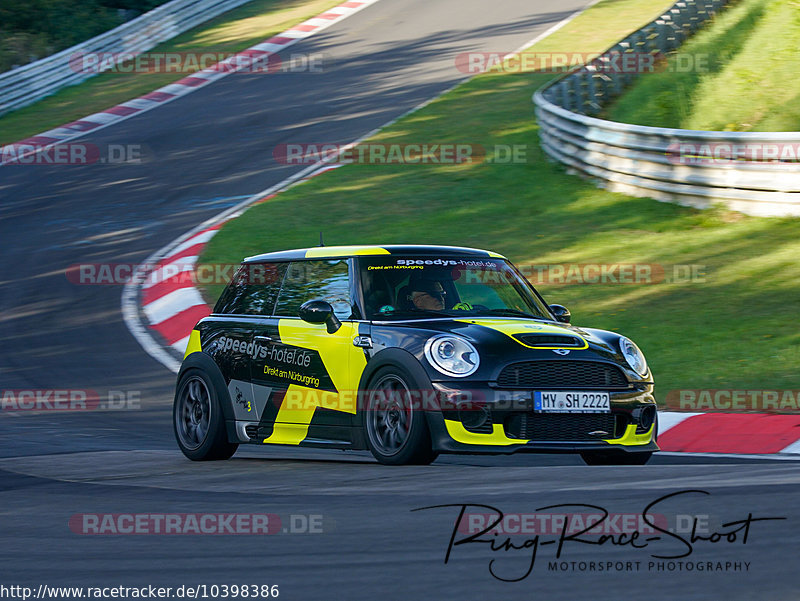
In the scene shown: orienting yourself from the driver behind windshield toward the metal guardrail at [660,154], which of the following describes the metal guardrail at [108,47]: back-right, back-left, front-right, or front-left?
front-left

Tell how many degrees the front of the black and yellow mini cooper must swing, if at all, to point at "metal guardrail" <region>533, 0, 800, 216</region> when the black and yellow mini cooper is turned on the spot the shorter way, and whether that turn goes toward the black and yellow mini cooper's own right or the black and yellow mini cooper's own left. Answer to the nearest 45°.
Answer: approximately 135° to the black and yellow mini cooper's own left

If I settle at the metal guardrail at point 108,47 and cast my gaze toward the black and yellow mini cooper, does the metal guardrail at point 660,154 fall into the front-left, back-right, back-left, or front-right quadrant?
front-left

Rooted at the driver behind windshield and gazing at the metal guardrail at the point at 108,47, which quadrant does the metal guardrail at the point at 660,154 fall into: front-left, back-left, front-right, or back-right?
front-right

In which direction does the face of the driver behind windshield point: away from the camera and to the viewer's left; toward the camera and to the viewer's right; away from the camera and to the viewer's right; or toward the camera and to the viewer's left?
toward the camera and to the viewer's right

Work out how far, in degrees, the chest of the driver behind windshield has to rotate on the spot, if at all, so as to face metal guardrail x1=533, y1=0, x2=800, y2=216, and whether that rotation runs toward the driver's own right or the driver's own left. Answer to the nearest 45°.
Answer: approximately 135° to the driver's own left

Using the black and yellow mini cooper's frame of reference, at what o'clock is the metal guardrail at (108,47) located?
The metal guardrail is roughly at 7 o'clock from the black and yellow mini cooper.

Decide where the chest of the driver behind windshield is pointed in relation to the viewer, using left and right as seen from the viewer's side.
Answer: facing the viewer and to the right of the viewer

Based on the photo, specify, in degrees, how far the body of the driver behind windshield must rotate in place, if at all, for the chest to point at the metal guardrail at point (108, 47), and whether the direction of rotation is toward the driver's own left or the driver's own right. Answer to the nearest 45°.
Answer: approximately 135° to the driver's own left
